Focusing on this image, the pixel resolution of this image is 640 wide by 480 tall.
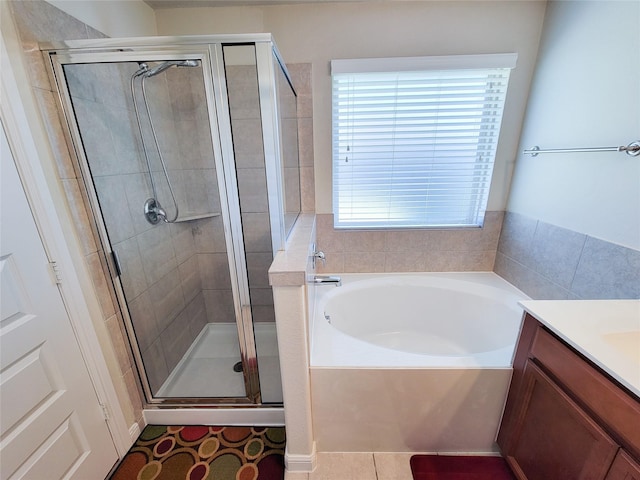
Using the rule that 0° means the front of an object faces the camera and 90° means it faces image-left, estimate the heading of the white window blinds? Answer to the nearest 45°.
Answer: approximately 0°

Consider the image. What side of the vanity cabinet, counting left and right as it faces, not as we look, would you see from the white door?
front

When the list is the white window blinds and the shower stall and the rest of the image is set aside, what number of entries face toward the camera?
2

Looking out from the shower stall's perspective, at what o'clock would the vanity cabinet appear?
The vanity cabinet is roughly at 11 o'clock from the shower stall.

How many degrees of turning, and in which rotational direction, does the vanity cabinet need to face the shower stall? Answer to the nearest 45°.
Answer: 0° — it already faces it
